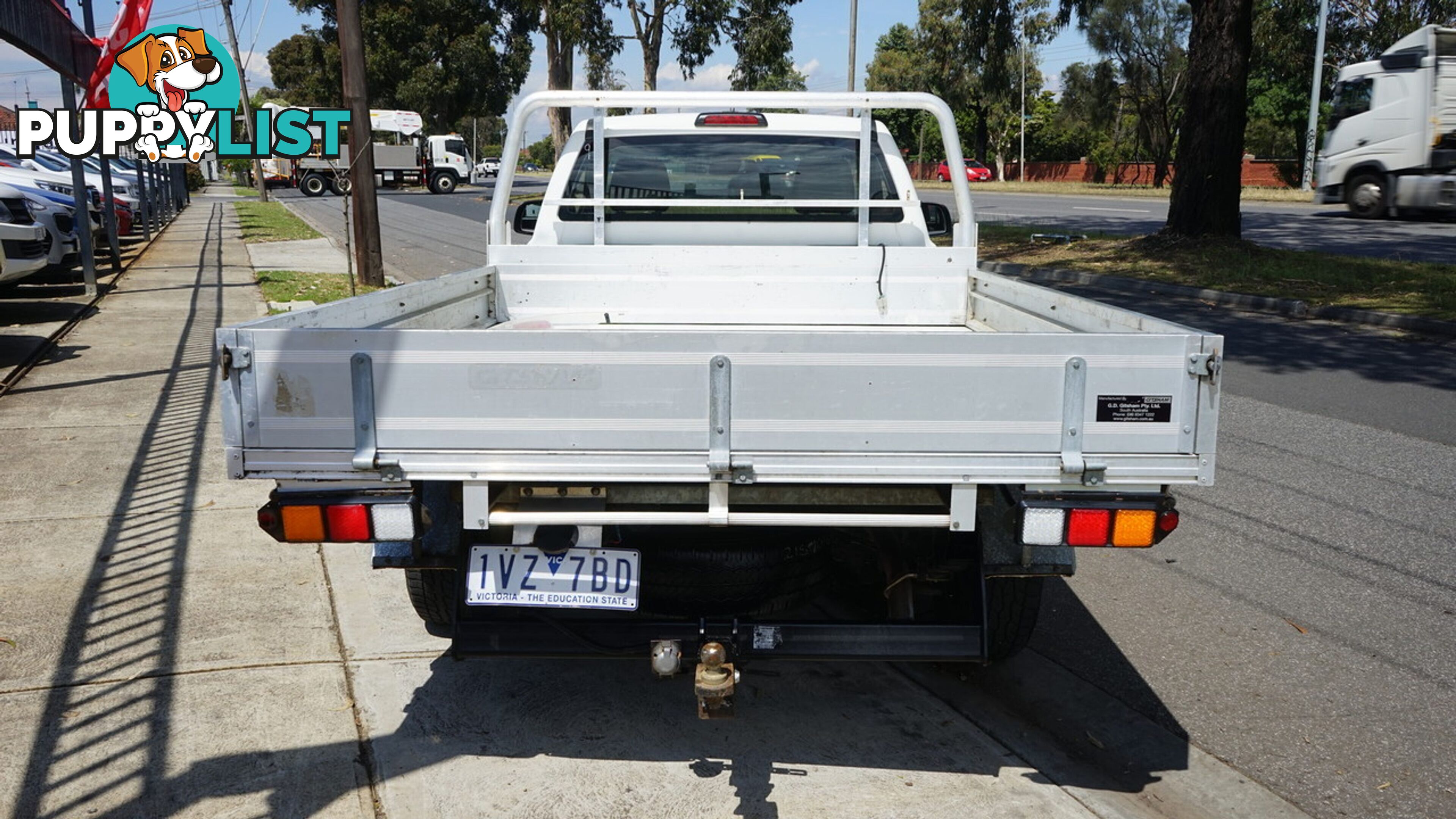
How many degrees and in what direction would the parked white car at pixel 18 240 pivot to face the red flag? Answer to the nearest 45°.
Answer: approximately 135° to its left

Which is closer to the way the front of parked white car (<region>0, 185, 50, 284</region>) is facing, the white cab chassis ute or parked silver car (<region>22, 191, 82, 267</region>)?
the white cab chassis ute

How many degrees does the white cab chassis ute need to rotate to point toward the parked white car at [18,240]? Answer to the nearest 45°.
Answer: approximately 45° to its left

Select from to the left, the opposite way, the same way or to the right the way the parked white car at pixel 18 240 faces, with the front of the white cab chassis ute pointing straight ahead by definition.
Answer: to the right

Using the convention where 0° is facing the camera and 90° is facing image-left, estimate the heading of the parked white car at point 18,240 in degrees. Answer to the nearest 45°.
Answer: approximately 315°

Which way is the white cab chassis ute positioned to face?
away from the camera

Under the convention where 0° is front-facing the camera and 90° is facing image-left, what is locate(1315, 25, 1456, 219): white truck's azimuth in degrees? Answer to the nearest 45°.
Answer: approximately 90°

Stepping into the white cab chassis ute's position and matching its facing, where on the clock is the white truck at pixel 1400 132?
The white truck is roughly at 1 o'clock from the white cab chassis ute.
